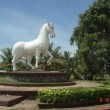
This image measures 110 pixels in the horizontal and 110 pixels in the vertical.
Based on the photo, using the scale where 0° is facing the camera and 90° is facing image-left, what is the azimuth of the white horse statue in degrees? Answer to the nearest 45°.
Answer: approximately 270°

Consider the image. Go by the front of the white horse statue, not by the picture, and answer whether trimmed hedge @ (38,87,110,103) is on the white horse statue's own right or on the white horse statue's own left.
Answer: on the white horse statue's own right

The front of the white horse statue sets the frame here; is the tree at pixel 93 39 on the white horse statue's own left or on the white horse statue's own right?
on the white horse statue's own left
